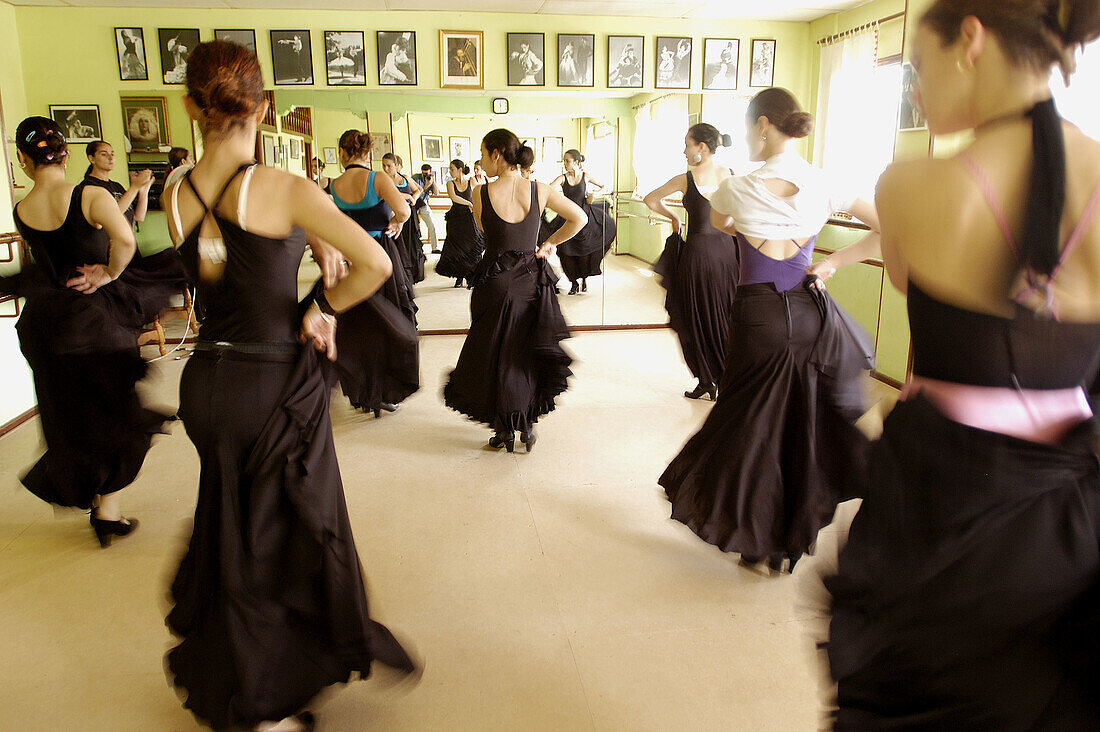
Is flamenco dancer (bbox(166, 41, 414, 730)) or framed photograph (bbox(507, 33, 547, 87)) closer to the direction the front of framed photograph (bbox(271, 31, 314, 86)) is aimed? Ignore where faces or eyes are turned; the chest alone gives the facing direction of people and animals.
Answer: the flamenco dancer

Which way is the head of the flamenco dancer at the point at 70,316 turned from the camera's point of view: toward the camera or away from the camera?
away from the camera

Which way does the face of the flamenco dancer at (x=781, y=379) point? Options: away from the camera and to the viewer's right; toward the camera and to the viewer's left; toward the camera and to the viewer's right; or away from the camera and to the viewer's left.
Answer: away from the camera and to the viewer's left

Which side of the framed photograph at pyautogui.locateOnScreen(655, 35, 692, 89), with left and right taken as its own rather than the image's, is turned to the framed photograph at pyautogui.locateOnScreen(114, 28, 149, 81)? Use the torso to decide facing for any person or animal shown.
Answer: right

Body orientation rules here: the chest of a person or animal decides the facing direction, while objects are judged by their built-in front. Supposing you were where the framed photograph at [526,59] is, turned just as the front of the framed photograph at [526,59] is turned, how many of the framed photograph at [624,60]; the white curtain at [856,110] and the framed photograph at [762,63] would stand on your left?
3

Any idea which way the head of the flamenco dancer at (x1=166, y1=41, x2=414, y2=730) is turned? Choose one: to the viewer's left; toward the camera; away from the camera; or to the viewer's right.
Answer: away from the camera

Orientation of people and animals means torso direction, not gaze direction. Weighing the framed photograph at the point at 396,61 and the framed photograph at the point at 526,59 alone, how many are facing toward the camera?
2

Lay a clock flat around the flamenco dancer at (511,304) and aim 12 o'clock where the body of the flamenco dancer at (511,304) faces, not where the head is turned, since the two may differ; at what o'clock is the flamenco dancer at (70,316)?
the flamenco dancer at (70,316) is roughly at 8 o'clock from the flamenco dancer at (511,304).

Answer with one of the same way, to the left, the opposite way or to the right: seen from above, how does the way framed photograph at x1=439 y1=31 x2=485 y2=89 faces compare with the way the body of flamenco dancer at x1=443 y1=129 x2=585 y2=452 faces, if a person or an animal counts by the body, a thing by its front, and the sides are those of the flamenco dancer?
the opposite way

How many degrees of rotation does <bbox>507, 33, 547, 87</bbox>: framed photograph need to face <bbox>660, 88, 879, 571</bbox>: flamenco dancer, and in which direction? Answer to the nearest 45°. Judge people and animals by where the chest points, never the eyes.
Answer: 0° — it already faces them

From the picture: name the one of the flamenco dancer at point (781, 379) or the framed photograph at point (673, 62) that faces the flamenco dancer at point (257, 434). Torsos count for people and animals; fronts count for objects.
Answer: the framed photograph

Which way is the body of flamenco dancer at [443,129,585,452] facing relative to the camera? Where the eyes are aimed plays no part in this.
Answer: away from the camera

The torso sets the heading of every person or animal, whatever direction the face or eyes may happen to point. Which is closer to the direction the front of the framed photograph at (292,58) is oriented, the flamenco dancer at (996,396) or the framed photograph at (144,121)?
the flamenco dancer
